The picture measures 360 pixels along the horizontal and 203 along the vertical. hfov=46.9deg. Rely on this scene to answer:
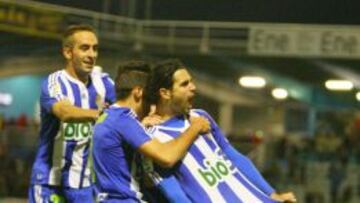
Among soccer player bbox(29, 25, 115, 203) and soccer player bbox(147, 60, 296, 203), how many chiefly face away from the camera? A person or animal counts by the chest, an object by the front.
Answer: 0

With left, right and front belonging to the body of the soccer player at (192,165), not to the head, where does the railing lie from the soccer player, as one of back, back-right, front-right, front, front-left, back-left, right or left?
back-left

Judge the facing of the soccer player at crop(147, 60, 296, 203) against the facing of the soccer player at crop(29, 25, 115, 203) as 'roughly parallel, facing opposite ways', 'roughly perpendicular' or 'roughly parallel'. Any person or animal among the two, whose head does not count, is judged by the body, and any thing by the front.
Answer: roughly parallel

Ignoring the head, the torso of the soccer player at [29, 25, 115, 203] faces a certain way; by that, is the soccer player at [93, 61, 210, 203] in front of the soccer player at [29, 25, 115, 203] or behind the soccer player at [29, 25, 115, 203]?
in front

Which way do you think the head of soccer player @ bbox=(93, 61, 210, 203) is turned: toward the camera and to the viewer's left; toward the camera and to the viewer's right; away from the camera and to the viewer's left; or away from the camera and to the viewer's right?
away from the camera and to the viewer's right

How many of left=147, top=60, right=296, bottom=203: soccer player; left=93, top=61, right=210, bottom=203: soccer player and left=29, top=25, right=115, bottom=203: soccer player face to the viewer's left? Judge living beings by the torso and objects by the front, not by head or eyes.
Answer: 0

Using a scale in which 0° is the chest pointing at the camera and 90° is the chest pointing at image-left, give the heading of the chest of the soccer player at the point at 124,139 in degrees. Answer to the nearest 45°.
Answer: approximately 225°

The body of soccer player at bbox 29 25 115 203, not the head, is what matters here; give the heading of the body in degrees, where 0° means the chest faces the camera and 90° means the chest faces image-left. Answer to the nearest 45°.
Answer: approximately 315°

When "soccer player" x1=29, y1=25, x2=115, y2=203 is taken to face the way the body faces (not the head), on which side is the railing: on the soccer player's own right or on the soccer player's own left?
on the soccer player's own left

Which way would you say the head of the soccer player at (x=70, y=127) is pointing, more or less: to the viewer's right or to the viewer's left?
to the viewer's right
